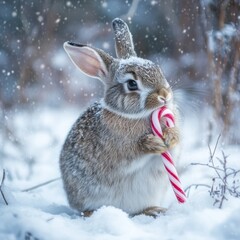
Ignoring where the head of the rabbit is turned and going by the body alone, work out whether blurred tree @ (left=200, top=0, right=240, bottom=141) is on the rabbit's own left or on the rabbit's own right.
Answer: on the rabbit's own left

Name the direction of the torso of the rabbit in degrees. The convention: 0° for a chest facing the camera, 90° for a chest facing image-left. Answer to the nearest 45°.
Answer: approximately 315°
